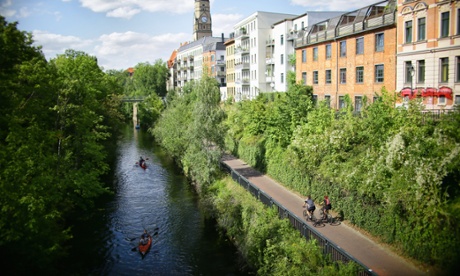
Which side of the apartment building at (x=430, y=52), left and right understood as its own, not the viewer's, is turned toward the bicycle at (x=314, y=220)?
front

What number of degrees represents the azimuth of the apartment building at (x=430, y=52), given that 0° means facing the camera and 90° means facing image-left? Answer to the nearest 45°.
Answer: approximately 45°

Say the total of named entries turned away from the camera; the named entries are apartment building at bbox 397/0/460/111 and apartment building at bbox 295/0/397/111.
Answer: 0

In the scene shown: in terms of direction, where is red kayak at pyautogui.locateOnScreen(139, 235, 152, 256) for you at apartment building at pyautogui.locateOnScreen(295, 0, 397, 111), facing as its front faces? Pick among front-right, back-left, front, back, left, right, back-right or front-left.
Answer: front

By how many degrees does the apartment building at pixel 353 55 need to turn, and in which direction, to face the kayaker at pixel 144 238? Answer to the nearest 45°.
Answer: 0° — it already faces them

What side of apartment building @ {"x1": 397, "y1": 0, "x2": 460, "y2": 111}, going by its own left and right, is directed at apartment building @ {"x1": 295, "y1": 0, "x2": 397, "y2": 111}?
right

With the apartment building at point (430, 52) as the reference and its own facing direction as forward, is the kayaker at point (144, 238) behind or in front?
in front

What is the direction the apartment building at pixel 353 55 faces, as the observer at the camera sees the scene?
facing the viewer and to the left of the viewer

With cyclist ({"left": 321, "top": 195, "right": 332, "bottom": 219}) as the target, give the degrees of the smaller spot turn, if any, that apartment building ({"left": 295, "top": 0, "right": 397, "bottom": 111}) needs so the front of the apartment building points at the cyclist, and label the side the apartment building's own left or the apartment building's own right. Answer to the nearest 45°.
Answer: approximately 45° to the apartment building's own left

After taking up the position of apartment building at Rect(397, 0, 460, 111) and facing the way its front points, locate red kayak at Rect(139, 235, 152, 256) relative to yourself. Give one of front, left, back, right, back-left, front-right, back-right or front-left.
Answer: front

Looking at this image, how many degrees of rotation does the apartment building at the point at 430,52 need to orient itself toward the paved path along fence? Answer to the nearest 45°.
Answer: approximately 45° to its left

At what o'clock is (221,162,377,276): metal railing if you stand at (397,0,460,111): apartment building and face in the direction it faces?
The metal railing is roughly at 11 o'clock from the apartment building.

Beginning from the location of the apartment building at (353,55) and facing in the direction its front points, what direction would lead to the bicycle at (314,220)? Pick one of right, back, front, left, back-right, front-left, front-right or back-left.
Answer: front-left

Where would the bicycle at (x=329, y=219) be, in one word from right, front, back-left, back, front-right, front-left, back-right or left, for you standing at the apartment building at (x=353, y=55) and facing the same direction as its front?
front-left
